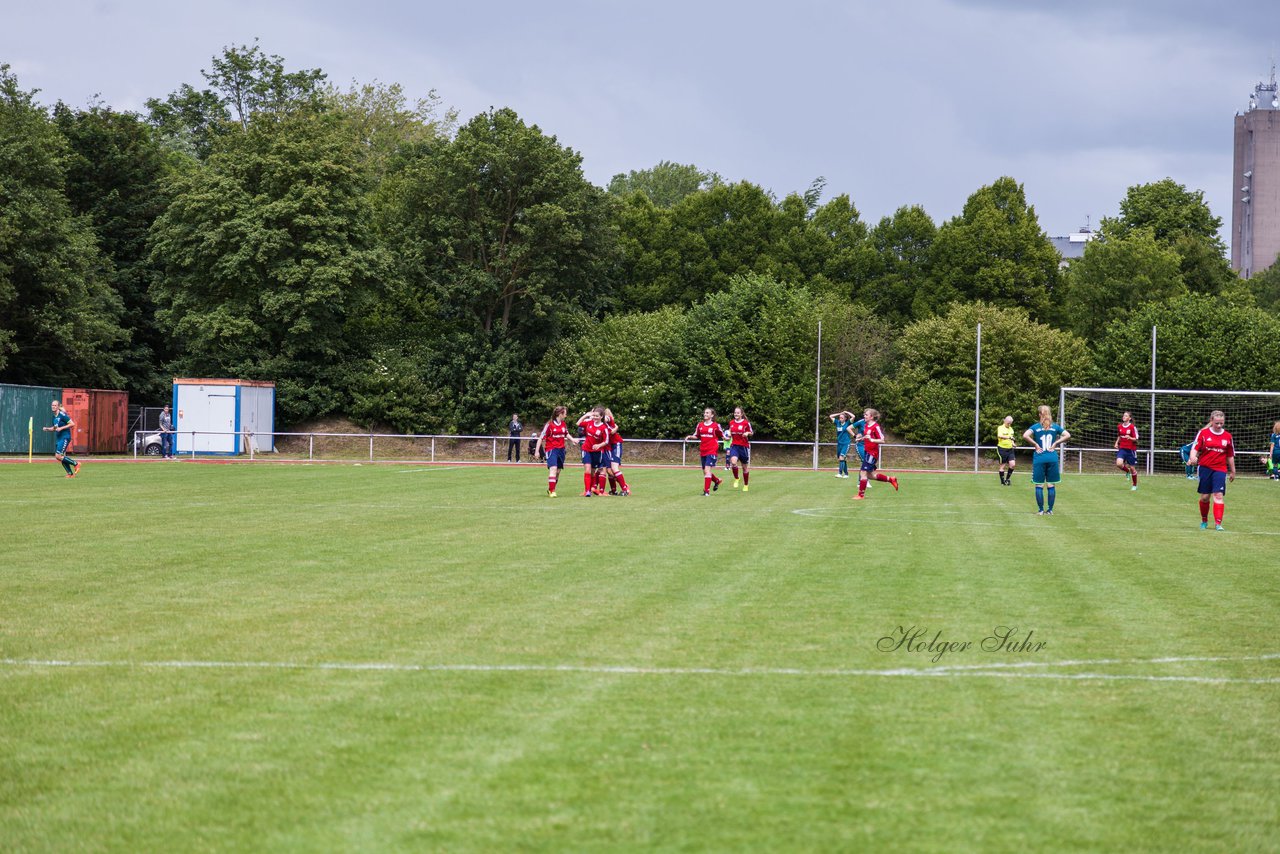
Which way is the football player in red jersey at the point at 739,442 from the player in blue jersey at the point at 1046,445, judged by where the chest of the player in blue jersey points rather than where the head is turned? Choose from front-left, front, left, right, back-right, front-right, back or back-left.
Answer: front-left

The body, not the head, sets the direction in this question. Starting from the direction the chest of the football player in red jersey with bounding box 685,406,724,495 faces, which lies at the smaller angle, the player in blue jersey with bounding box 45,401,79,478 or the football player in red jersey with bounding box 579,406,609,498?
the football player in red jersey

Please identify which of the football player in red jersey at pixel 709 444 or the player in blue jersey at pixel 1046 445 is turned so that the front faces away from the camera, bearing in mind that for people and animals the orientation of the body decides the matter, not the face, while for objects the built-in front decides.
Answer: the player in blue jersey

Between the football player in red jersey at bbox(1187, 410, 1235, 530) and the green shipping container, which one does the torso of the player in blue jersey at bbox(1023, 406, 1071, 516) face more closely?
the green shipping container

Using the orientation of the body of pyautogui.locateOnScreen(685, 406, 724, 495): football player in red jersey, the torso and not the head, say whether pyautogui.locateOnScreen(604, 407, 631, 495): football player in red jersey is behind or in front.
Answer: in front

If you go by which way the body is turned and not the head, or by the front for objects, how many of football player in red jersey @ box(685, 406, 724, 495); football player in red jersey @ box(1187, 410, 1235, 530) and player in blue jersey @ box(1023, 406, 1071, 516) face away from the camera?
1

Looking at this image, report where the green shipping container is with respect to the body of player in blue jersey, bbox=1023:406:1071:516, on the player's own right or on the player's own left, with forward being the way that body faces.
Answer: on the player's own left

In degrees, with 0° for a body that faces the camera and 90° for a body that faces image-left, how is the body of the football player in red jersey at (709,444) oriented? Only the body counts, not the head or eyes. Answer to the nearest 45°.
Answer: approximately 45°

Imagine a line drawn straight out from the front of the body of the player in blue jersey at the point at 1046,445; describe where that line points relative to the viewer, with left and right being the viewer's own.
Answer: facing away from the viewer

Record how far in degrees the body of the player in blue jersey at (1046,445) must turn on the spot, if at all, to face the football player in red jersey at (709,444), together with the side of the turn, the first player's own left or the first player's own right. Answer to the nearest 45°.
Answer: approximately 45° to the first player's own left

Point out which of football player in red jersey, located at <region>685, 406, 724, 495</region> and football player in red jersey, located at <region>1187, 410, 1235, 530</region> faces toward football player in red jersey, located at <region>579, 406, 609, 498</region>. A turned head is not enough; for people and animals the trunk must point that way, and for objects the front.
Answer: football player in red jersey, located at <region>685, 406, 724, 495</region>

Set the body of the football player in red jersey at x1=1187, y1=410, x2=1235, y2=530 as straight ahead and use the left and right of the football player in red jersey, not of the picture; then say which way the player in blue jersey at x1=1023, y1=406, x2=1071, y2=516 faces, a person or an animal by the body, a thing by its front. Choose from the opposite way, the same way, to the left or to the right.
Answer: the opposite way

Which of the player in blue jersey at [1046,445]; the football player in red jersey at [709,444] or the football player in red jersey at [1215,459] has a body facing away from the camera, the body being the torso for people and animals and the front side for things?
the player in blue jersey

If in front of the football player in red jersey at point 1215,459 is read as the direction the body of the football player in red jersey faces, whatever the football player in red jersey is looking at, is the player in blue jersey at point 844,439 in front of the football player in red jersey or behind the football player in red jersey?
behind

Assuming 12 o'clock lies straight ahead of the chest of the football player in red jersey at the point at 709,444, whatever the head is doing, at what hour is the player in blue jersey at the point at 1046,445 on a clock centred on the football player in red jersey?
The player in blue jersey is roughly at 9 o'clock from the football player in red jersey.

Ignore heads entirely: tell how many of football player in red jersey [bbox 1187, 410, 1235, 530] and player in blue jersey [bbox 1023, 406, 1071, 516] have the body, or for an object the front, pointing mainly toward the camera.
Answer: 1

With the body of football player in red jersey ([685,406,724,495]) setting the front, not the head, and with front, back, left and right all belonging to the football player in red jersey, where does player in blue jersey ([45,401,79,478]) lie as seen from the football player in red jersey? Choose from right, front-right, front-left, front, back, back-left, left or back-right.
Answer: front-right
